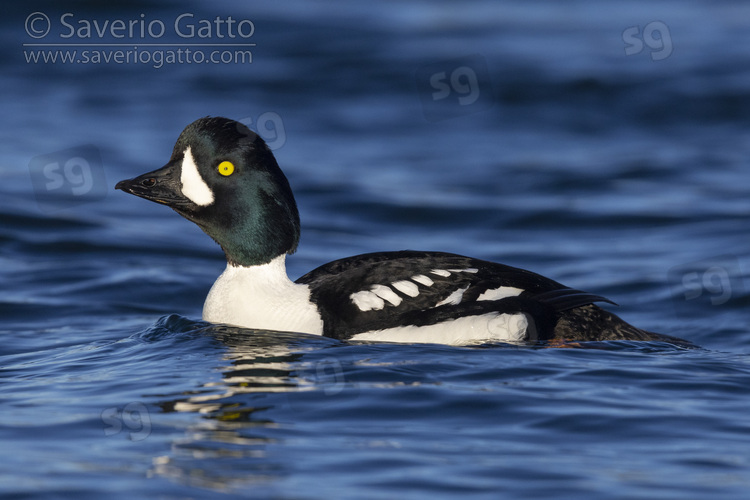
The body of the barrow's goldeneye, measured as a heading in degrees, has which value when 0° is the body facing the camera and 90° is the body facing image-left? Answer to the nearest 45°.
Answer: approximately 90°
